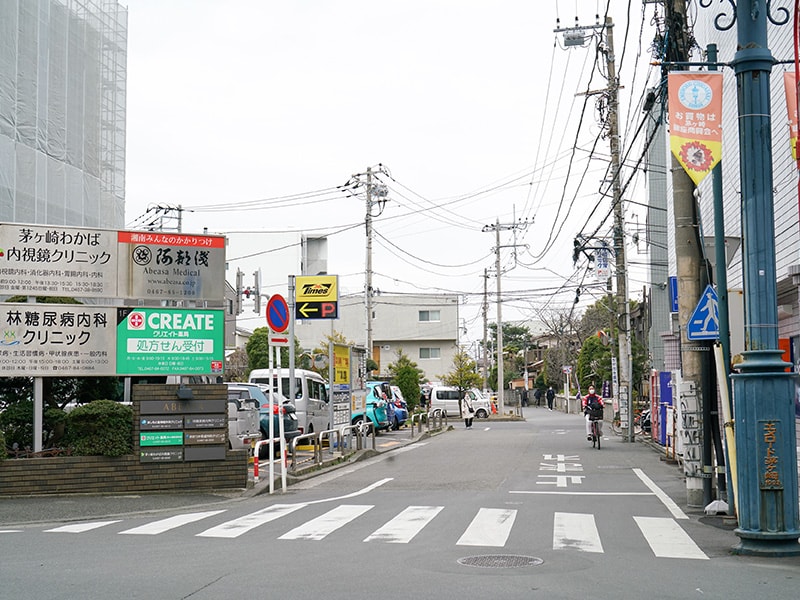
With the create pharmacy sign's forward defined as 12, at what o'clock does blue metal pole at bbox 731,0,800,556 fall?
The blue metal pole is roughly at 11 o'clock from the create pharmacy sign.

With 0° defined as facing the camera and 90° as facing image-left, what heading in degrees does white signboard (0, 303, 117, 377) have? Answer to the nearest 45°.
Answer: approximately 0°

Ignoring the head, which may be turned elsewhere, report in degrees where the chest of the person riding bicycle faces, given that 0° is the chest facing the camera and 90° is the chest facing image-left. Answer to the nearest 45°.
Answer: approximately 0°

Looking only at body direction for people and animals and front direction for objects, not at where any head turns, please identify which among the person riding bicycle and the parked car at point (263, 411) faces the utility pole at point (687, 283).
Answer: the person riding bicycle

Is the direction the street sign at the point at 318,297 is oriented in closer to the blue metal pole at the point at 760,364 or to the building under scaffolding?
the blue metal pole

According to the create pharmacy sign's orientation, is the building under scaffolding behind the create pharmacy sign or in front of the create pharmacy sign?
behind

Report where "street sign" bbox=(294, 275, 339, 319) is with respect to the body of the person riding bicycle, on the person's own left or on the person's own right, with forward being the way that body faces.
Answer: on the person's own right
